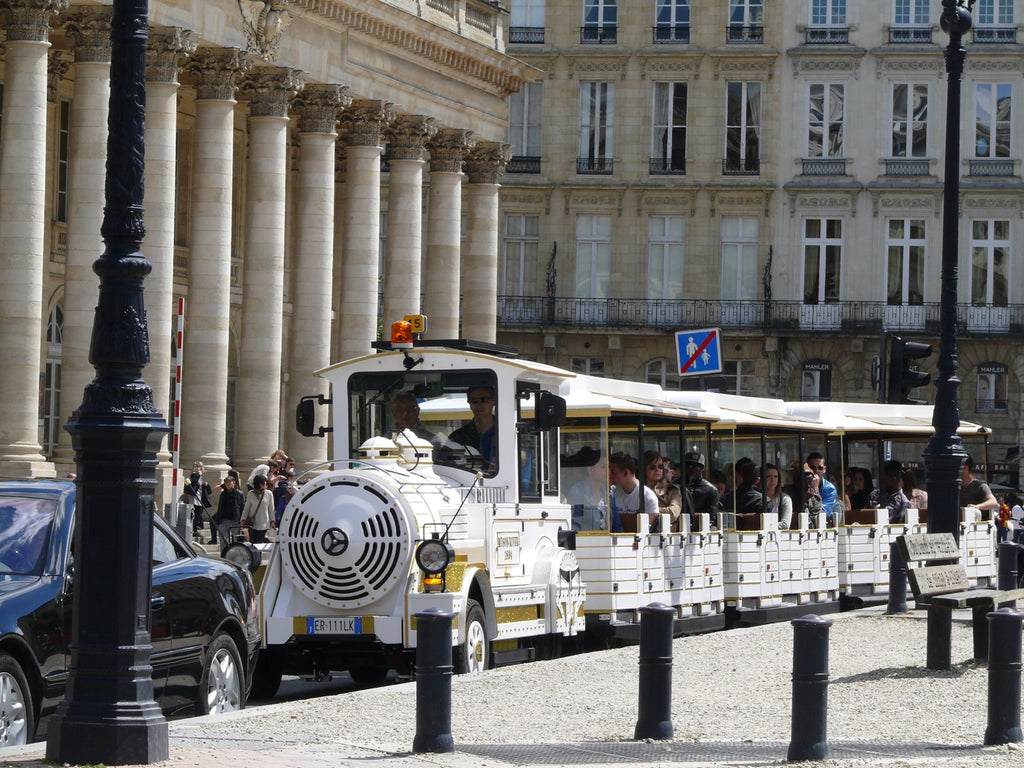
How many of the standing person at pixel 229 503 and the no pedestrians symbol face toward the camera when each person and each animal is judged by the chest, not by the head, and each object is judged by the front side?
2

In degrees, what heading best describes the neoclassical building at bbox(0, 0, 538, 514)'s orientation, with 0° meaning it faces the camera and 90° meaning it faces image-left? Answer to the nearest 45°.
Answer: approximately 315°

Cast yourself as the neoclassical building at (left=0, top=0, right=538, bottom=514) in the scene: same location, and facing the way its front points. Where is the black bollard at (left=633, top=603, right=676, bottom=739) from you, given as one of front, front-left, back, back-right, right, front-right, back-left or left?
front-right

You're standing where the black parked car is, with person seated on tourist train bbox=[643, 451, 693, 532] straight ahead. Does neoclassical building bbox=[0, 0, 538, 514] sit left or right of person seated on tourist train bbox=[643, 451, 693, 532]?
left

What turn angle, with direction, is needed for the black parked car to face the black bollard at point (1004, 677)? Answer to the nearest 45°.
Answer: approximately 135° to its left

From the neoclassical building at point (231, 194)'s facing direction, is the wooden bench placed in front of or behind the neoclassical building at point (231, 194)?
in front

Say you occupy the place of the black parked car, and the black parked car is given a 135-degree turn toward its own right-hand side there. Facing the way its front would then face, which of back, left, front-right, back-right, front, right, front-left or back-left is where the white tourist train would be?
front-right

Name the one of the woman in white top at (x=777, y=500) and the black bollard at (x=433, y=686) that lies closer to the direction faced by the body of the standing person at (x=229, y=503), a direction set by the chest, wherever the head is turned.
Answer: the black bollard

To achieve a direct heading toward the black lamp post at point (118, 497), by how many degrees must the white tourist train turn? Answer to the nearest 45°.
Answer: approximately 45° to its left

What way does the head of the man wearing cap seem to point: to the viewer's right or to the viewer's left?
to the viewer's left
